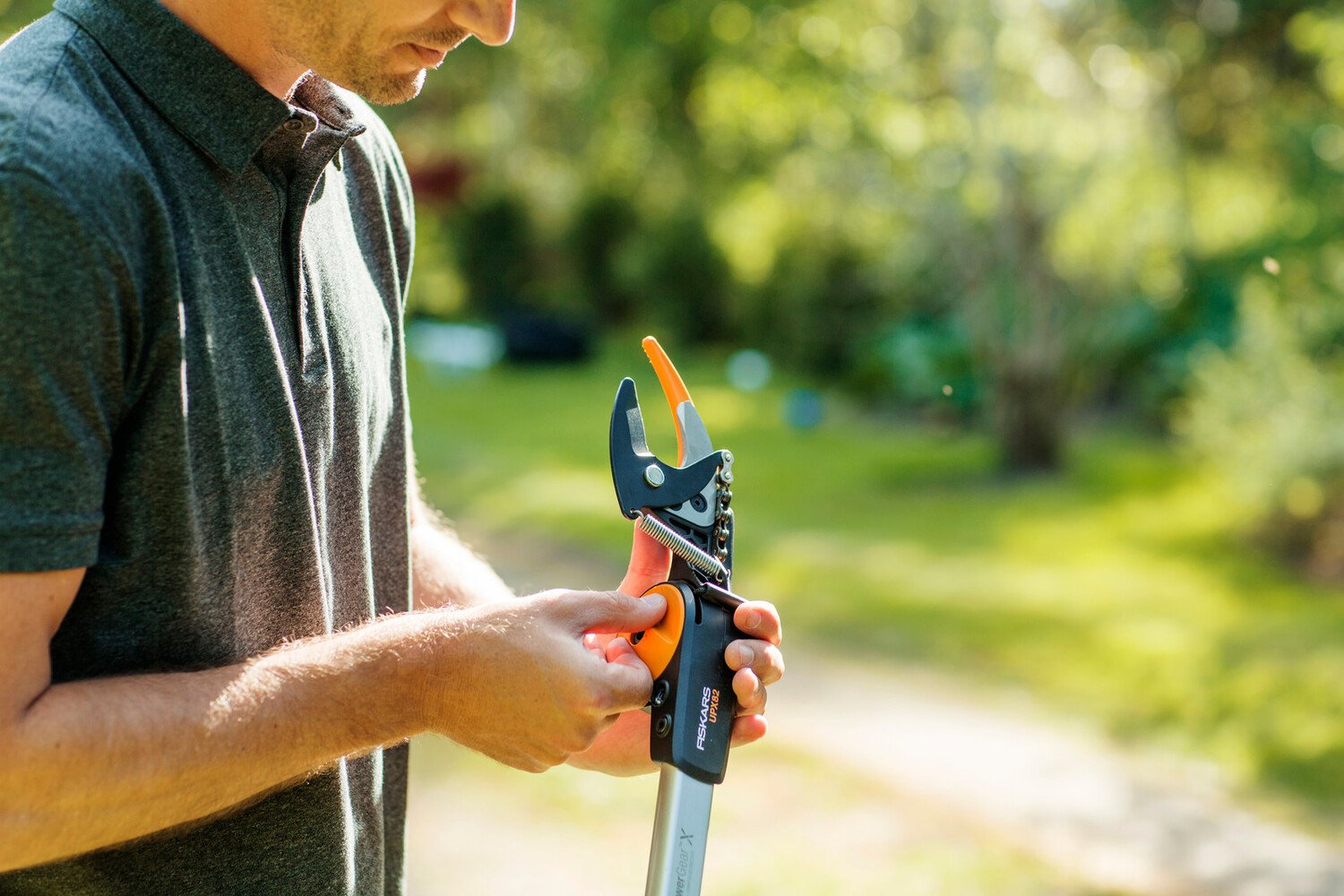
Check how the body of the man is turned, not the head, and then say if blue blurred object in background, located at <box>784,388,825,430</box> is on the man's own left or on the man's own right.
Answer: on the man's own left

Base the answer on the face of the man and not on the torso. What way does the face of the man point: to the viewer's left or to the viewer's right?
to the viewer's right

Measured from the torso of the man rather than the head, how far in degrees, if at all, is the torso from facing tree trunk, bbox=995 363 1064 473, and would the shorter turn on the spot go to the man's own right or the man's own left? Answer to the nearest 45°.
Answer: approximately 90° to the man's own left

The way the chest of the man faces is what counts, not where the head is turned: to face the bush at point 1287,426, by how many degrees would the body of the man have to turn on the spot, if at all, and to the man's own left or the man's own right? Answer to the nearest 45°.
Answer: approximately 90° to the man's own left

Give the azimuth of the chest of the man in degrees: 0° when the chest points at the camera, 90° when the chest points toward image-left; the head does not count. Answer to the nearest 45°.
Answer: approximately 315°

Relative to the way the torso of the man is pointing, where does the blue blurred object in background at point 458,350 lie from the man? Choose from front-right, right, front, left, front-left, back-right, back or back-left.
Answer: back-left
